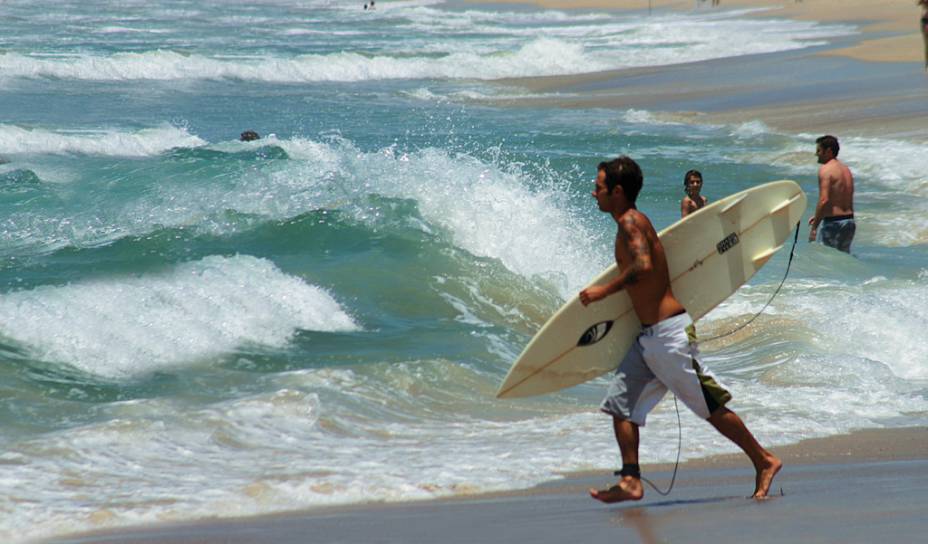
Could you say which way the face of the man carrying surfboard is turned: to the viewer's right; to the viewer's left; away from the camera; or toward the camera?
to the viewer's left

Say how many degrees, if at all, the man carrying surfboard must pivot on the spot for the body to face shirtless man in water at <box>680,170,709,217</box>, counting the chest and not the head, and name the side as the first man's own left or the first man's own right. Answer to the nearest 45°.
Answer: approximately 90° to the first man's own right

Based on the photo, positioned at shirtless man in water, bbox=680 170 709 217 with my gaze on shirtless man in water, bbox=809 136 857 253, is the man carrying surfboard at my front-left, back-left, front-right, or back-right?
front-right

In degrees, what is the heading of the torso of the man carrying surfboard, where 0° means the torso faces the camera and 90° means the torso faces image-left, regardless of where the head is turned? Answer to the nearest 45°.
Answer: approximately 90°

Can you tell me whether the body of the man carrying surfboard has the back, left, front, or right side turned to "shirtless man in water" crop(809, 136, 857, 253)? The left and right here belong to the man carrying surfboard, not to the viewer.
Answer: right
